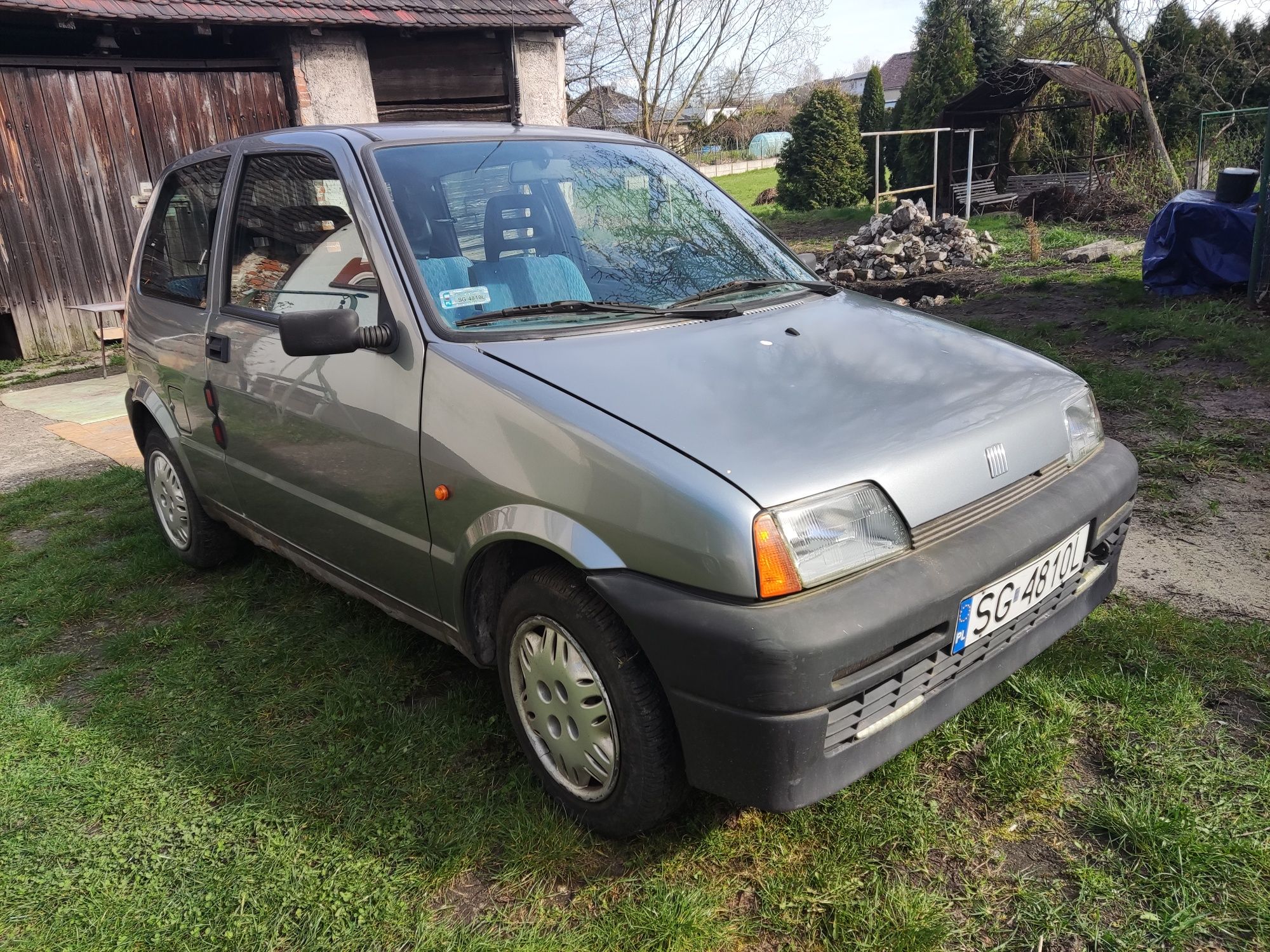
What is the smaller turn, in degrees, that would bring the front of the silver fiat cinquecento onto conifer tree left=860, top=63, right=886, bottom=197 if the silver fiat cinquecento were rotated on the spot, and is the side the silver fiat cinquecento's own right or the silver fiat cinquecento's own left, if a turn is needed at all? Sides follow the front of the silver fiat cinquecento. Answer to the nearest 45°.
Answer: approximately 135° to the silver fiat cinquecento's own left

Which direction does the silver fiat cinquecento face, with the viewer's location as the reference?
facing the viewer and to the right of the viewer

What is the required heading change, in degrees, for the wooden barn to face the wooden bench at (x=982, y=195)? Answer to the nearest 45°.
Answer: approximately 90° to its left

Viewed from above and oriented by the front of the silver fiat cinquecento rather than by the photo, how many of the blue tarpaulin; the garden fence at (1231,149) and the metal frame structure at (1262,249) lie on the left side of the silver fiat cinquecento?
3

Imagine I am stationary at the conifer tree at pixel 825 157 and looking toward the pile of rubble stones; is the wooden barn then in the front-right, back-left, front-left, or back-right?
front-right

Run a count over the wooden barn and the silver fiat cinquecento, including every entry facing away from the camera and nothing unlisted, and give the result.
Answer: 0

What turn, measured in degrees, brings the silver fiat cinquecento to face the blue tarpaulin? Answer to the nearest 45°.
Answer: approximately 90° to its left

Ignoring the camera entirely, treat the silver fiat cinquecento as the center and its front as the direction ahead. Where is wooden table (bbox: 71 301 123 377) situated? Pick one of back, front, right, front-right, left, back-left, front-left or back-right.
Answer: back

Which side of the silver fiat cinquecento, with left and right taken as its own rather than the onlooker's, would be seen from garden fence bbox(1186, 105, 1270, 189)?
left

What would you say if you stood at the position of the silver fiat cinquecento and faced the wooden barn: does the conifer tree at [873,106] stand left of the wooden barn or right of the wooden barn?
right

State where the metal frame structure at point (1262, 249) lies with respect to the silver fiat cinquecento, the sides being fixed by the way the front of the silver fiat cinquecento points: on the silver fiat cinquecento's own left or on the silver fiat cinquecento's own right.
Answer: on the silver fiat cinquecento's own left

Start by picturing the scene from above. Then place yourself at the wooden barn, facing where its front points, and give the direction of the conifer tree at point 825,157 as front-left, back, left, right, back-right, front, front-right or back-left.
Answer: back-left

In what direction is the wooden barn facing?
toward the camera
